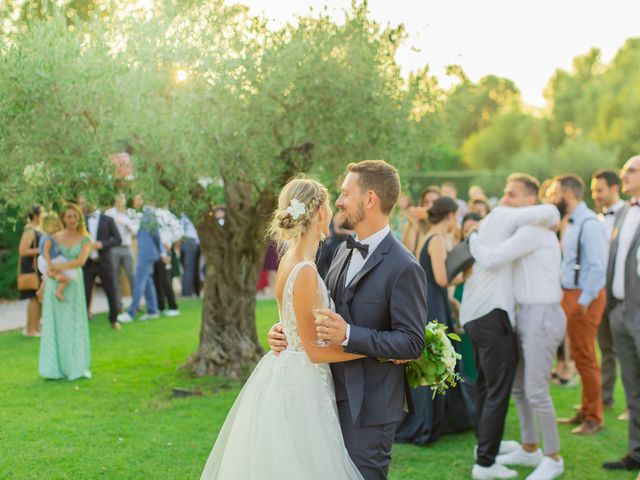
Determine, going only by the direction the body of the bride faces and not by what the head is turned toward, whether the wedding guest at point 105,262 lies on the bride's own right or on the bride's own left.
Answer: on the bride's own left

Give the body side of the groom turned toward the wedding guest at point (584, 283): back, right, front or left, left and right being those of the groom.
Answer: back

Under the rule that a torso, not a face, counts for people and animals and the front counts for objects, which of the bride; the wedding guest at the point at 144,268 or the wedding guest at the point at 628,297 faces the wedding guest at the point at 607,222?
the bride

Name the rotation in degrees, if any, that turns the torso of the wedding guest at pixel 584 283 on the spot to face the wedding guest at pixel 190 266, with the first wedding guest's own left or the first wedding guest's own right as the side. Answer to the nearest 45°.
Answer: approximately 45° to the first wedding guest's own right

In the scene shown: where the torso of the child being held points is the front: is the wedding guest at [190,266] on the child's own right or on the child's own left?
on the child's own left

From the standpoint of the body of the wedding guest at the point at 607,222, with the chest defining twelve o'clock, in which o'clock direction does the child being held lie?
The child being held is roughly at 1 o'clock from the wedding guest.
